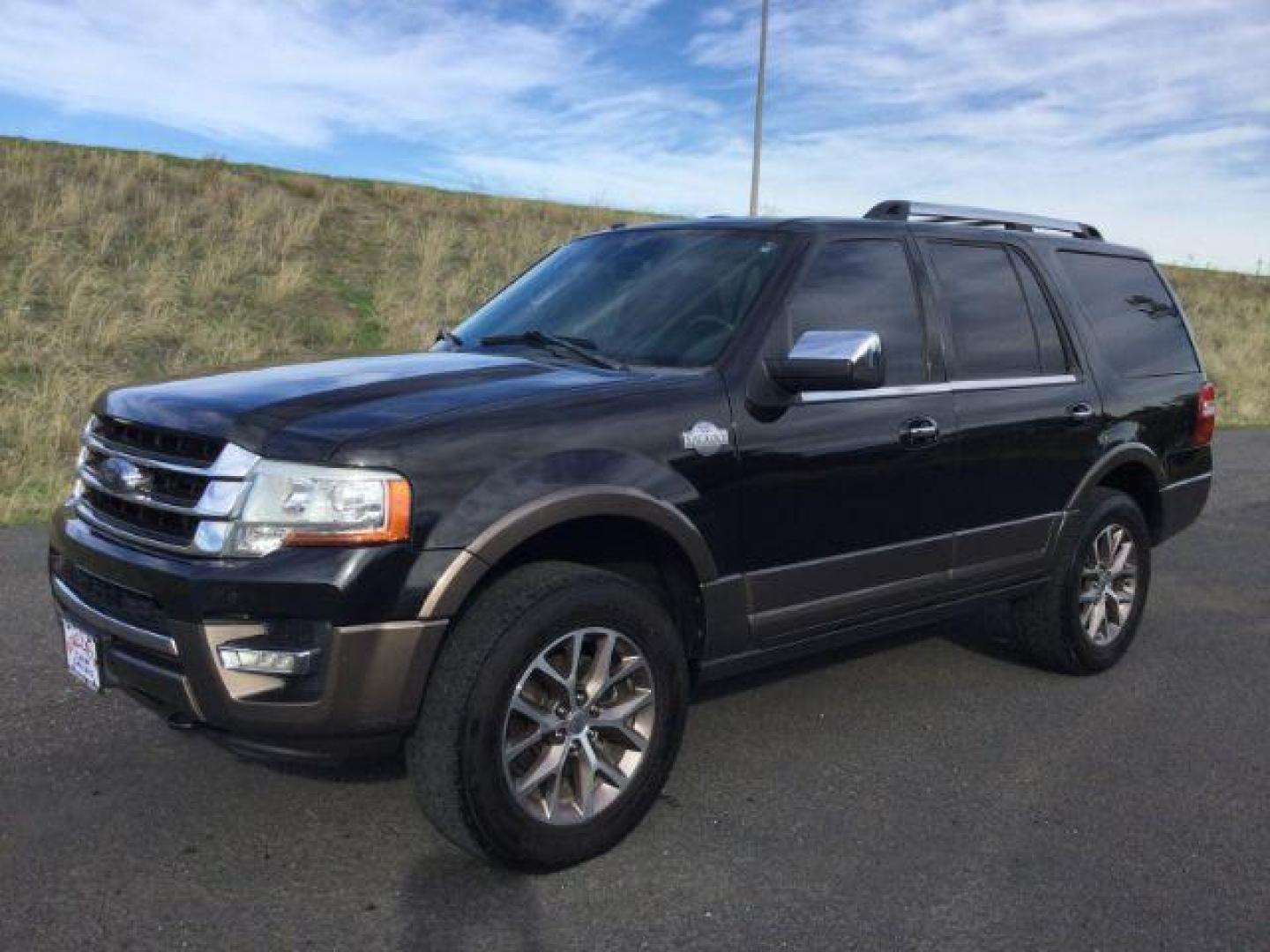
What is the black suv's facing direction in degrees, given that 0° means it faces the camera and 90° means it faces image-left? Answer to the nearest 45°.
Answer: approximately 45°
